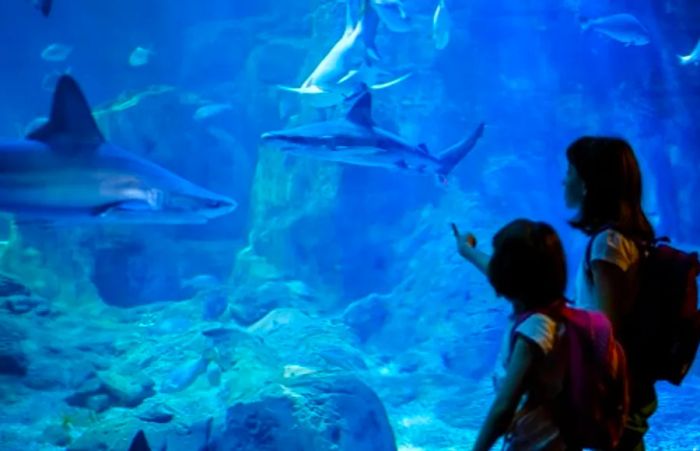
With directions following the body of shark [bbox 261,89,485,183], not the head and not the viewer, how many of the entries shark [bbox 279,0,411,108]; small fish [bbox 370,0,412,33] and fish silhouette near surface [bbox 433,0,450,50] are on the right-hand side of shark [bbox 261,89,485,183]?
3

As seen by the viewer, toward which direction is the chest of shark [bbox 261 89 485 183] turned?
to the viewer's left

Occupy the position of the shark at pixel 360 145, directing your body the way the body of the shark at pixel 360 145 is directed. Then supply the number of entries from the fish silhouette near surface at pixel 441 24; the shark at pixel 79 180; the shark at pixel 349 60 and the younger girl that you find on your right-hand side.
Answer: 2

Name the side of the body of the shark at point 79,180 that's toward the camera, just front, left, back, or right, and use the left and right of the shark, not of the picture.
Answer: right

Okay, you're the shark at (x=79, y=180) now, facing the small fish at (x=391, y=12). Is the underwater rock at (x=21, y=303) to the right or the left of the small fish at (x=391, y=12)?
left

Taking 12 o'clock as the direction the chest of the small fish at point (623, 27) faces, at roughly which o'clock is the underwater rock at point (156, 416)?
The underwater rock is roughly at 4 o'clock from the small fish.

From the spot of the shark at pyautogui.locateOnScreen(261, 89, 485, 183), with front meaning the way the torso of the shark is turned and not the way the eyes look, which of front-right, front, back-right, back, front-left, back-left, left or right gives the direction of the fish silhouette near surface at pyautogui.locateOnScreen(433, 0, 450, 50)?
right

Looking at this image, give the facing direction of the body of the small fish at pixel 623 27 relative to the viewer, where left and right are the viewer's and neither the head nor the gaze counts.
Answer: facing to the right of the viewer

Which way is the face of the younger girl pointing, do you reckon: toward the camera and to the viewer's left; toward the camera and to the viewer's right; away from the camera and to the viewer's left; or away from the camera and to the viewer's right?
away from the camera and to the viewer's left

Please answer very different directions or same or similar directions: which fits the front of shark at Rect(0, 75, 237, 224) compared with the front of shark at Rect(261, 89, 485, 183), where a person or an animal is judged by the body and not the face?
very different directions
